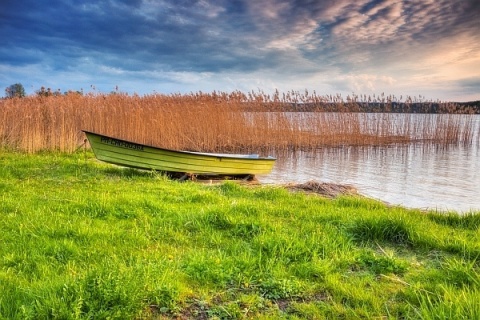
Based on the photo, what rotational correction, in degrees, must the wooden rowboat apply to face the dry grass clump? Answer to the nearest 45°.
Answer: approximately 180°

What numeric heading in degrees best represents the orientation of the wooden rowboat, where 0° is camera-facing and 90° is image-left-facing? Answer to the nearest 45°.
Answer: approximately 90°
